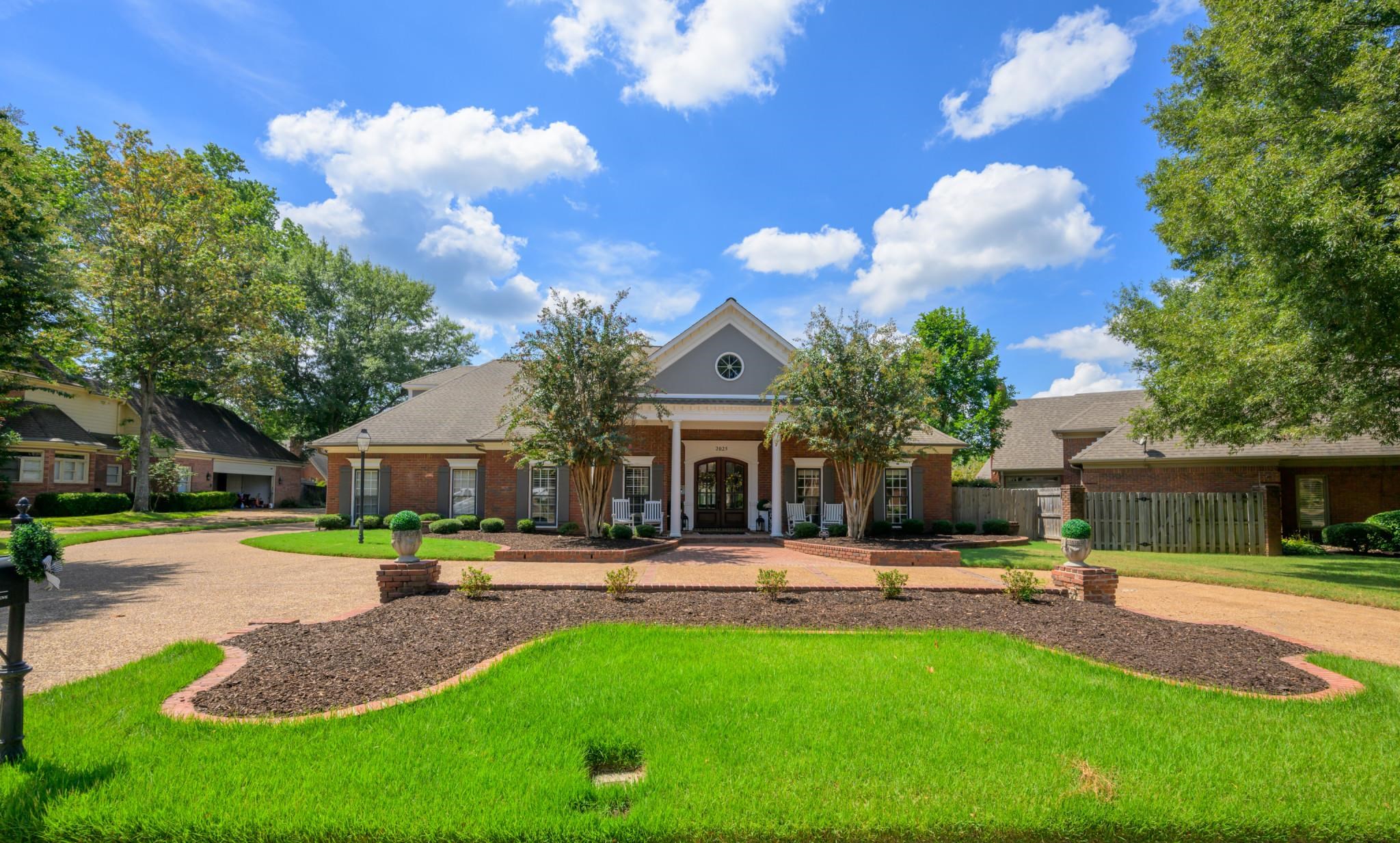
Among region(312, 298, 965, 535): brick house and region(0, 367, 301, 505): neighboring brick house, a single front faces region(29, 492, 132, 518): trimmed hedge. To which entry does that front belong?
the neighboring brick house

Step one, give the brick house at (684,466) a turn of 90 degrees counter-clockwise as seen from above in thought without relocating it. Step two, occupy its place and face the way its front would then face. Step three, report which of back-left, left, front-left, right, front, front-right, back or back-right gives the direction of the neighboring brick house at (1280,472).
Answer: front

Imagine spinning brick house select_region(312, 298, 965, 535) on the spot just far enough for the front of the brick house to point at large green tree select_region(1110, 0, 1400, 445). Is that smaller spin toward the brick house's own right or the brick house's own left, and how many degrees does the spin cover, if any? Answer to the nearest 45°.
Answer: approximately 45° to the brick house's own left

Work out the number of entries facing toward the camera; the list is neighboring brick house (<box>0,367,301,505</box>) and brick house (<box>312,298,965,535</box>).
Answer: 2

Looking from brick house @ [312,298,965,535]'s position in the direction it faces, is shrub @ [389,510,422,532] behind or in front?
in front

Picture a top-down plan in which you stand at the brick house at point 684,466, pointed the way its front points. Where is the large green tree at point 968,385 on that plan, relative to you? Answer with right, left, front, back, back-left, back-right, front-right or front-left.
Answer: back-left

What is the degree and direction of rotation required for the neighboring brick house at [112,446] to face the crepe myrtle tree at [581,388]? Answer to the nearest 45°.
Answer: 0° — it already faces it

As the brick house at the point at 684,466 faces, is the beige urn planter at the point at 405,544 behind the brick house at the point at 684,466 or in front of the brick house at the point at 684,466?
in front

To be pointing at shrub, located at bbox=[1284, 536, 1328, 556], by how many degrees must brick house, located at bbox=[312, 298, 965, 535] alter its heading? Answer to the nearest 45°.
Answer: approximately 90° to its left

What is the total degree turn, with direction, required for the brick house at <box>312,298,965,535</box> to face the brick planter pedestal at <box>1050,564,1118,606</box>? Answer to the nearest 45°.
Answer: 0° — it already faces it

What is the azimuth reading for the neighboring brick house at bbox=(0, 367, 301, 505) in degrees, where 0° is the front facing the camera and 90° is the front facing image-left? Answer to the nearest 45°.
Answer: approximately 0°

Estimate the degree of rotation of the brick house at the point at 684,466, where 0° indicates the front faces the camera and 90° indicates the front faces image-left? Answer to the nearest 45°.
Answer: approximately 0°

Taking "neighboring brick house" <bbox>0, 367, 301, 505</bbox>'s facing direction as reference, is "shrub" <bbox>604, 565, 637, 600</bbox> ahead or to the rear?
ahead

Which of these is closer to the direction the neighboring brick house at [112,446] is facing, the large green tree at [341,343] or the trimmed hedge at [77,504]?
the trimmed hedge

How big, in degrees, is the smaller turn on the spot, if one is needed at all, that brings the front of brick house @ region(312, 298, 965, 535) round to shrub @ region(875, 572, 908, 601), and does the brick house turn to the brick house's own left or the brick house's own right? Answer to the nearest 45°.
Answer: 0° — it already faces it
